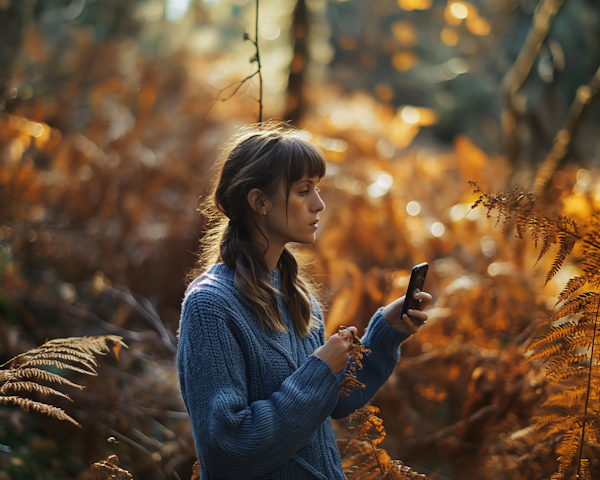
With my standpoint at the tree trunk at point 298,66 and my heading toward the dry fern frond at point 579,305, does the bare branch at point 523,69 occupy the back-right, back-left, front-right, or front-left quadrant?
front-left

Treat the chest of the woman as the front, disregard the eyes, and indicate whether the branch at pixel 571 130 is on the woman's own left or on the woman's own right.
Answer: on the woman's own left

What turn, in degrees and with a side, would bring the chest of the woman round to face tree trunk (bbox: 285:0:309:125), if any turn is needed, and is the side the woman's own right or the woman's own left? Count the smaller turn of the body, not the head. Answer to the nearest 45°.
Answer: approximately 135° to the woman's own left

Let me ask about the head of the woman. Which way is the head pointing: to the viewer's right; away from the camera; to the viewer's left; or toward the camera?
to the viewer's right

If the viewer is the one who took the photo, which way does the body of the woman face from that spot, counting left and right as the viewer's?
facing the viewer and to the right of the viewer
